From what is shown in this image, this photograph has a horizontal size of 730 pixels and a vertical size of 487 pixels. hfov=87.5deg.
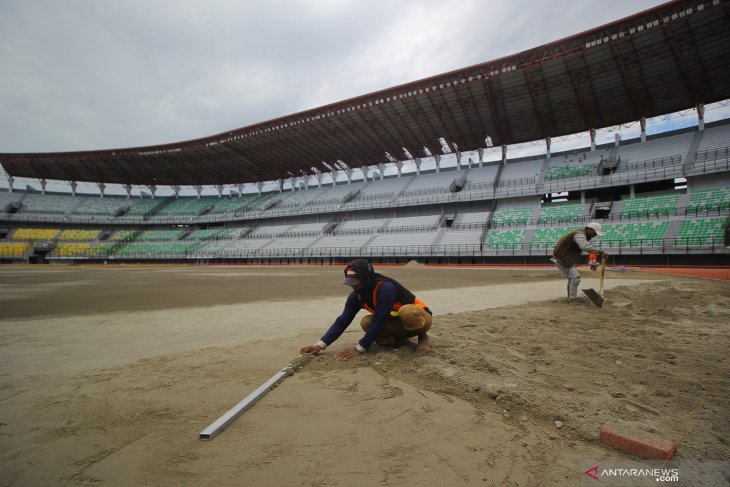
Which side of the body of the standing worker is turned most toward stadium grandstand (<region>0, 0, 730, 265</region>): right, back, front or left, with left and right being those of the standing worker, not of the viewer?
left

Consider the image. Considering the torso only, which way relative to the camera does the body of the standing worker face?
to the viewer's right

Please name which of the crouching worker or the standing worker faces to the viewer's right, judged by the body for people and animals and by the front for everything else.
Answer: the standing worker

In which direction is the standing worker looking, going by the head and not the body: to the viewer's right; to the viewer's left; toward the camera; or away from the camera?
to the viewer's right

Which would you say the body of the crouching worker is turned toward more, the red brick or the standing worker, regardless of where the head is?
the red brick

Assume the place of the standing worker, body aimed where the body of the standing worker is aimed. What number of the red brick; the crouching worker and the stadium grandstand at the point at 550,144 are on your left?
1

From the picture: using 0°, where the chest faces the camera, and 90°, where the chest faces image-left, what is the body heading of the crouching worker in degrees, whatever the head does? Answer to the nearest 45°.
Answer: approximately 45°

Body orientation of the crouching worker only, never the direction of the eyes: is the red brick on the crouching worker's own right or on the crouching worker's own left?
on the crouching worker's own left

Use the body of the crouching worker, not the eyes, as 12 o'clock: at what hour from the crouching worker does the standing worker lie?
The standing worker is roughly at 6 o'clock from the crouching worker.

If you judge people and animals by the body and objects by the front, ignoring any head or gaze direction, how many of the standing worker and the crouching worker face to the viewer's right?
1

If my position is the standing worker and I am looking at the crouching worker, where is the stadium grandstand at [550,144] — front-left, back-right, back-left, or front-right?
back-right
